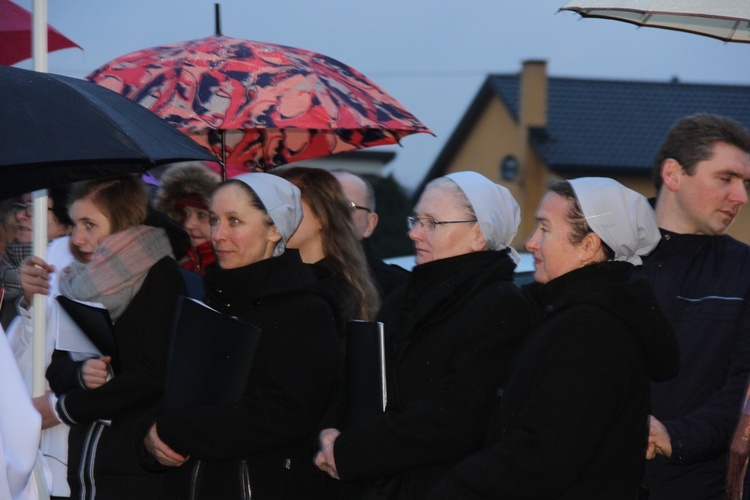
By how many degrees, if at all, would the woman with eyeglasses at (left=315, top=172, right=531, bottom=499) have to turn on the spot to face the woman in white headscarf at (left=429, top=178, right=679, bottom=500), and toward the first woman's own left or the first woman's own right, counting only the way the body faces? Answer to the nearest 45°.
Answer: approximately 135° to the first woman's own left

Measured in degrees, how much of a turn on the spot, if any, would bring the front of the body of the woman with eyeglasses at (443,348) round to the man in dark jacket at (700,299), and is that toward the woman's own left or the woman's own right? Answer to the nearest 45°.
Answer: approximately 180°

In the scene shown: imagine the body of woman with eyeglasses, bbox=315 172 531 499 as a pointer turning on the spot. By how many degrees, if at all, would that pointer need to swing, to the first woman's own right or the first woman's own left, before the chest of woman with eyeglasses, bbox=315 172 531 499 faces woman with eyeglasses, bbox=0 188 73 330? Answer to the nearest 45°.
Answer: approximately 45° to the first woman's own right

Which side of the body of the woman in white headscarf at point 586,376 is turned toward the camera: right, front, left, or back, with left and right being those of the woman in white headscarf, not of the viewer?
left

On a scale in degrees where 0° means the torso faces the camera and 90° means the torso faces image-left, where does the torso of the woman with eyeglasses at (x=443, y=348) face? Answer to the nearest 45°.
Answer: approximately 90°

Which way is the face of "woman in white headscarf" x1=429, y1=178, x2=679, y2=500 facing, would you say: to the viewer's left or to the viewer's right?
to the viewer's left

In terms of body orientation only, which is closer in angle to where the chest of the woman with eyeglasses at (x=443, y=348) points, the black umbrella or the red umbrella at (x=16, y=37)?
the black umbrella

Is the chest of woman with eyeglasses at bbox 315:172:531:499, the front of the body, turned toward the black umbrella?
yes
